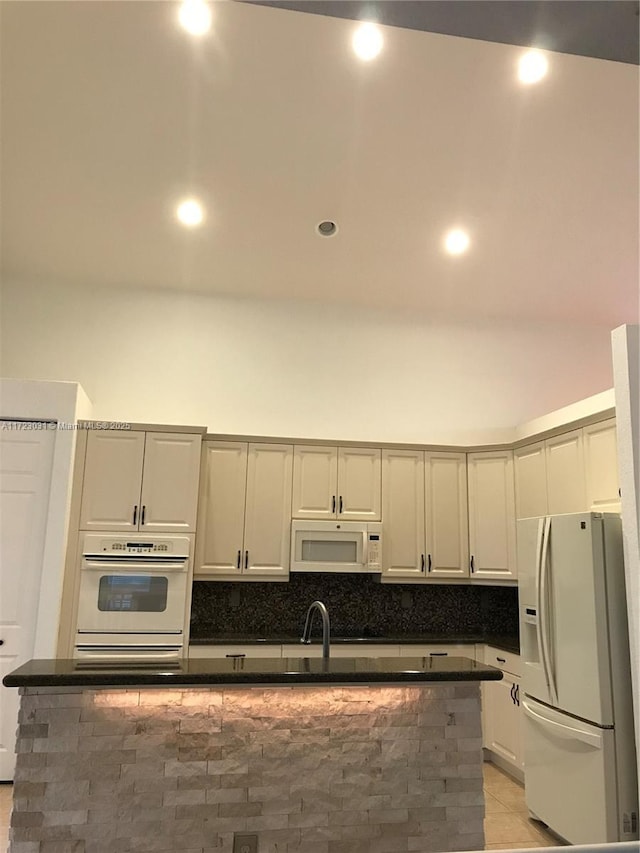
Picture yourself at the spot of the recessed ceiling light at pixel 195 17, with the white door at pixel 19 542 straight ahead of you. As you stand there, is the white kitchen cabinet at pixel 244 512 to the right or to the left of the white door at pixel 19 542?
right

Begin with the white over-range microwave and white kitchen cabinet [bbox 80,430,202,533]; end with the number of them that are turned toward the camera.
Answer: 2

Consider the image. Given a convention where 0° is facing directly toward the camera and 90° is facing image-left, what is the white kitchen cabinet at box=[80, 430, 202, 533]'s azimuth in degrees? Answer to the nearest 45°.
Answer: approximately 0°

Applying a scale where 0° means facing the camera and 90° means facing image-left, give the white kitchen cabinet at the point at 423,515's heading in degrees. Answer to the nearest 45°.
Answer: approximately 0°

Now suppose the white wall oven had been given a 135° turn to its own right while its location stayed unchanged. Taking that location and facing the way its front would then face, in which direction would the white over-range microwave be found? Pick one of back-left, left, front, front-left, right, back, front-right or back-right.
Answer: back-right

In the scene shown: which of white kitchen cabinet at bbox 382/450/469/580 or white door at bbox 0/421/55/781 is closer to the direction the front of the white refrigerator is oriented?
the white door

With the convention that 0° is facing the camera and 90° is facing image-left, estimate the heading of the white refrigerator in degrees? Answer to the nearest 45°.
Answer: approximately 45°

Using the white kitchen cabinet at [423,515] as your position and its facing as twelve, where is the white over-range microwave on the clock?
The white over-range microwave is roughly at 2 o'clock from the white kitchen cabinet.
